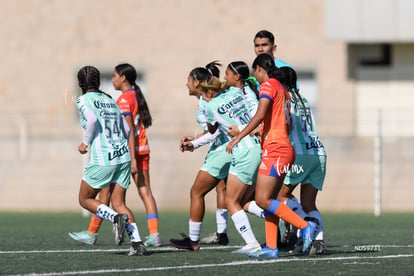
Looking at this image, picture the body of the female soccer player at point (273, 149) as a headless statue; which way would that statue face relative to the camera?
to the viewer's left

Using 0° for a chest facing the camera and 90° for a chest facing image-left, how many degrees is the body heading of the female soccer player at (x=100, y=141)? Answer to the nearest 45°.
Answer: approximately 135°

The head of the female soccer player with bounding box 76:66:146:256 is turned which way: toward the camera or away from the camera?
away from the camera

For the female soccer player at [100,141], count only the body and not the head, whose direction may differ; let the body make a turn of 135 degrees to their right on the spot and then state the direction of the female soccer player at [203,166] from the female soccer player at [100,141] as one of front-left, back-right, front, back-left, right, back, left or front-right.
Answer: front

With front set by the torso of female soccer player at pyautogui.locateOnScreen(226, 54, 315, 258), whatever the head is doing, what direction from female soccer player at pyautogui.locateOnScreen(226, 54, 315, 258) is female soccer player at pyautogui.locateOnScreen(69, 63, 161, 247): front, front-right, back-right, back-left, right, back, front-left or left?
front-right

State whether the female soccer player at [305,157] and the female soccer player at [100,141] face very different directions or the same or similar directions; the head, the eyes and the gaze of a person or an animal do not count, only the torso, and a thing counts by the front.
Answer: same or similar directions

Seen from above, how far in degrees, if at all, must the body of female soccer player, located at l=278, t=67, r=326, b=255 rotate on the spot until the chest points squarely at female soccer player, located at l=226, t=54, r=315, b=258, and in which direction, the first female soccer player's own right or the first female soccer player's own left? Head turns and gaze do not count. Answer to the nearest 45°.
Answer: approximately 90° to the first female soccer player's own left

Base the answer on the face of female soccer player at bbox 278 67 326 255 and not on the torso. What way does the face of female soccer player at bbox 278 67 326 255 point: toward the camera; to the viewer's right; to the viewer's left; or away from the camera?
away from the camera

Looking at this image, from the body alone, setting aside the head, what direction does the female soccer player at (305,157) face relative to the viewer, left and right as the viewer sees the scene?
facing away from the viewer and to the left of the viewer
